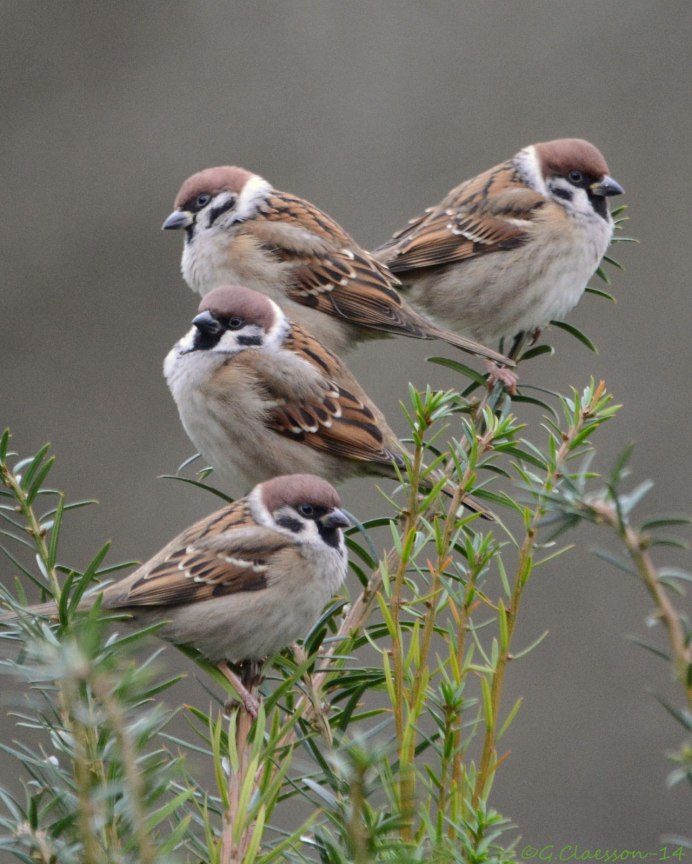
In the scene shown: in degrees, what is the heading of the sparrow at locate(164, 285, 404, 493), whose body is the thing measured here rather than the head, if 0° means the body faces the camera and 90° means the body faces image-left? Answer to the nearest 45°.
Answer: approximately 45°

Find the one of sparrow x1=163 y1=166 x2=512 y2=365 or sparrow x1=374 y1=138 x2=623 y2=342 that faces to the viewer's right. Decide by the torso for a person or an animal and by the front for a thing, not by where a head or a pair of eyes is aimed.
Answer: sparrow x1=374 y1=138 x2=623 y2=342

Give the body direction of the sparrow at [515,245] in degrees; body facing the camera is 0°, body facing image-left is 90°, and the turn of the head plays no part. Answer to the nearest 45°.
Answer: approximately 270°

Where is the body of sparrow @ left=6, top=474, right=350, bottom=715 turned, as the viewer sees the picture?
to the viewer's right

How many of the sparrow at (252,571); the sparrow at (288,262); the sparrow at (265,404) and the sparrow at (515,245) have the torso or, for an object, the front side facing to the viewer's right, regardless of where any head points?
2

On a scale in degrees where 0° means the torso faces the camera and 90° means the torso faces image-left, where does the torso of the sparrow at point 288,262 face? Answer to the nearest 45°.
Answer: approximately 90°

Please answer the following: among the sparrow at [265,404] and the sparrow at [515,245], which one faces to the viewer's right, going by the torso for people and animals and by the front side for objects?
the sparrow at [515,245]

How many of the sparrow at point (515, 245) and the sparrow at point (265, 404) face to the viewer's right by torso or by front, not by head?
1
